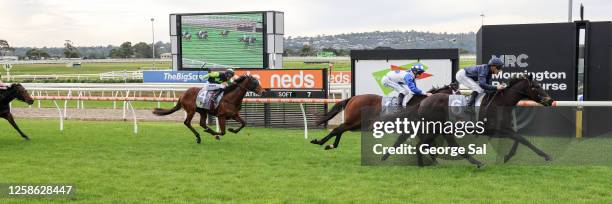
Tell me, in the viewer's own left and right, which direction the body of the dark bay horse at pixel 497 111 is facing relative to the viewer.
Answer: facing to the right of the viewer

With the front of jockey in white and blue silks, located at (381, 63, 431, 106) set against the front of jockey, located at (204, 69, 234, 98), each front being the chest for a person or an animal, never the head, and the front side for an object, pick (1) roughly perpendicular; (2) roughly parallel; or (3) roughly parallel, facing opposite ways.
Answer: roughly parallel

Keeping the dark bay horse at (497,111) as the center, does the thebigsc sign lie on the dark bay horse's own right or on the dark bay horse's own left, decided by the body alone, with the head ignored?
on the dark bay horse's own left

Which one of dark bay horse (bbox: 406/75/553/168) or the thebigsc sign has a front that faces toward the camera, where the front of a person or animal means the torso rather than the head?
the thebigsc sign

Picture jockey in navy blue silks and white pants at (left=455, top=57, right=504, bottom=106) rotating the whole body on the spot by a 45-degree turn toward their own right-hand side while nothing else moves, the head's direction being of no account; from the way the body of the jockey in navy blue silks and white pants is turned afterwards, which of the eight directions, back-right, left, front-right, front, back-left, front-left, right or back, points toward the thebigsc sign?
back

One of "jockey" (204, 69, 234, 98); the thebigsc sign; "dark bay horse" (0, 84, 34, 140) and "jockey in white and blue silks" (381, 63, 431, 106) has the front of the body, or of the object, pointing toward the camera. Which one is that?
the thebigsc sign

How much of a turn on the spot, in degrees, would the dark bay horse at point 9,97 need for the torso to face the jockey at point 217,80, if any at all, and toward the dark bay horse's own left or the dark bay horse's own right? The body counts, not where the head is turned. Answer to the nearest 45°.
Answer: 0° — it already faces them

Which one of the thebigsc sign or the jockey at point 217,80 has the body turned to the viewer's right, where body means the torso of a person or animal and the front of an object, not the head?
the jockey

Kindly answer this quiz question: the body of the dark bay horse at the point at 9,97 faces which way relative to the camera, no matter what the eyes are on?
to the viewer's right

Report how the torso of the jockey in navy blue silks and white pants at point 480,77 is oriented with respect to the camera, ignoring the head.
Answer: to the viewer's right

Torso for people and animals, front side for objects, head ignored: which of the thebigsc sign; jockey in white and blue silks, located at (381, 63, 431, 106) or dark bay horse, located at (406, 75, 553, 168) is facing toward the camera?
the thebigsc sign

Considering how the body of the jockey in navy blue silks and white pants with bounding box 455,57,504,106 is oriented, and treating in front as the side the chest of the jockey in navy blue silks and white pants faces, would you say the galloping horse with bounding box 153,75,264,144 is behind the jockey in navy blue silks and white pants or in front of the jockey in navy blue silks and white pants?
behind

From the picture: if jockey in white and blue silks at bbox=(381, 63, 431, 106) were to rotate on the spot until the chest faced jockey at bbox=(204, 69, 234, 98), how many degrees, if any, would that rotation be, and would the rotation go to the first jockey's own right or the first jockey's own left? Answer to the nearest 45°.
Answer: approximately 135° to the first jockey's own left

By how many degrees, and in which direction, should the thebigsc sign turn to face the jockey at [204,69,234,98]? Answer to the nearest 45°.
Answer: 0° — it already faces them

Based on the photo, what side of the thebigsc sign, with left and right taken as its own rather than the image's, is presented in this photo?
front

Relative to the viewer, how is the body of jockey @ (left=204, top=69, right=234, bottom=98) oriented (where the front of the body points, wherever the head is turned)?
to the viewer's right
